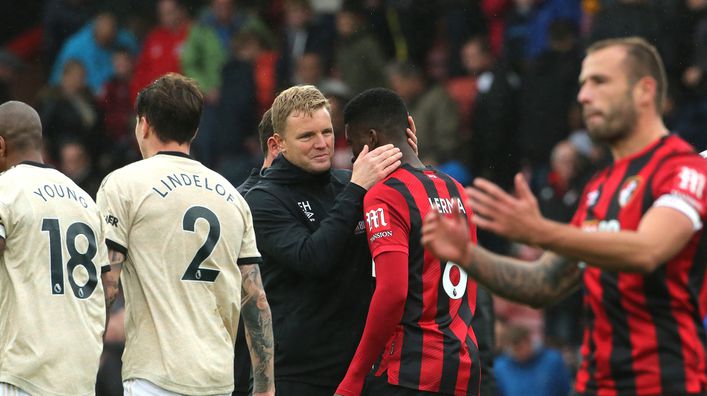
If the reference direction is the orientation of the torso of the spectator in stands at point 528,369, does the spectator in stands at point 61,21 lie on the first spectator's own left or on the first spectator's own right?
on the first spectator's own right

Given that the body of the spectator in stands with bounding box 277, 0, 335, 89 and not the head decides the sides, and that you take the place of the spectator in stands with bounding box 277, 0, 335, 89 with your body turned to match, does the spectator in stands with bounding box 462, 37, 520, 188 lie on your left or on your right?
on your left

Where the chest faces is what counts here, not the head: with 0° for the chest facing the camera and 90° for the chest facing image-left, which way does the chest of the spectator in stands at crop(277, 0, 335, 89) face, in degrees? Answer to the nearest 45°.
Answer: approximately 0°

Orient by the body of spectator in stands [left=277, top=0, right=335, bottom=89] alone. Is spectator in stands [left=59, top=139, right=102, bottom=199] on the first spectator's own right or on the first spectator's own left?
on the first spectator's own right

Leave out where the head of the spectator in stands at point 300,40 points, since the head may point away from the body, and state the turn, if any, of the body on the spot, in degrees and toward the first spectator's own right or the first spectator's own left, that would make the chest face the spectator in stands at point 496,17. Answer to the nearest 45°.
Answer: approximately 90° to the first spectator's own left

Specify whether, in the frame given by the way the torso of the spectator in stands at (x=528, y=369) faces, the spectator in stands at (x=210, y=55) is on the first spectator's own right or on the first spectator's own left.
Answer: on the first spectator's own right

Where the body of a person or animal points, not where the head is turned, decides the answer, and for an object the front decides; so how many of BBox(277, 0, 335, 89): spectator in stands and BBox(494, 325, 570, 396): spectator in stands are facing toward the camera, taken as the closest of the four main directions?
2
